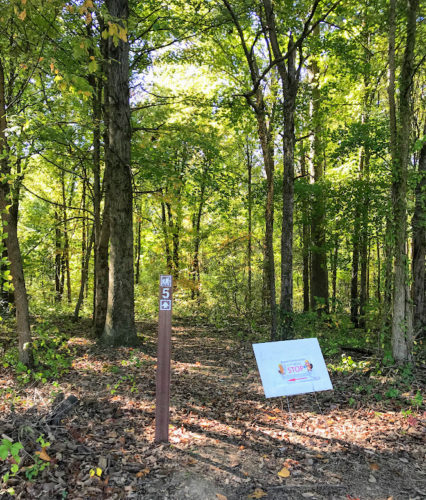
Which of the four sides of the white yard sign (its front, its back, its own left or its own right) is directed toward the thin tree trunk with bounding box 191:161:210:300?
back

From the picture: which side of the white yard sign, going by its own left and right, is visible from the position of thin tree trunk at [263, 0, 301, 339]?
back

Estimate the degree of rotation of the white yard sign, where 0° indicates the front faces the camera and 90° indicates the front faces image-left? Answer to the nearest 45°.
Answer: approximately 0°

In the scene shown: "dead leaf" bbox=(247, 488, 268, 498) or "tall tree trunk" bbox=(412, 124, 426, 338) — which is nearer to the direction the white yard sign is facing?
the dead leaf

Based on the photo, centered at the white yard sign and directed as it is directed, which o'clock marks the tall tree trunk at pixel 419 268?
The tall tree trunk is roughly at 7 o'clock from the white yard sign.

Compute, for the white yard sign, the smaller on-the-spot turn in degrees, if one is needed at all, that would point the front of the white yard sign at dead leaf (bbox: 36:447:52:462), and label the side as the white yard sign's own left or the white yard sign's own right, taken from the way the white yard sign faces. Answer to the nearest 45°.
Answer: approximately 45° to the white yard sign's own right

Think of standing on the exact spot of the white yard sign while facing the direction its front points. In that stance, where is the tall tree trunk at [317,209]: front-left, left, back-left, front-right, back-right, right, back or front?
back

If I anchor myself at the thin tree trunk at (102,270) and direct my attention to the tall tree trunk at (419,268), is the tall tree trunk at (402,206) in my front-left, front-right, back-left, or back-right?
front-right

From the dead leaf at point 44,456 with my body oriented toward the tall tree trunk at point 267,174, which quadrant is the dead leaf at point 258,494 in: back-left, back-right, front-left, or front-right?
front-right

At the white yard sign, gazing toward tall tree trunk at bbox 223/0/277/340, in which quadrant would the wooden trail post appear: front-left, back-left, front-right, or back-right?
back-left

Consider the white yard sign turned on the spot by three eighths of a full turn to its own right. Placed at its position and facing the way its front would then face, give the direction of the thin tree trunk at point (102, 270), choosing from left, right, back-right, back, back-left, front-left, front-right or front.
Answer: front

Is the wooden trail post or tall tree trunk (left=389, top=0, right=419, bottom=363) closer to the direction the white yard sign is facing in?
the wooden trail post

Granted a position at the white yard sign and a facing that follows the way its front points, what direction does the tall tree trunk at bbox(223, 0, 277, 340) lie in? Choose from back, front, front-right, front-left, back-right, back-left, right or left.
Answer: back

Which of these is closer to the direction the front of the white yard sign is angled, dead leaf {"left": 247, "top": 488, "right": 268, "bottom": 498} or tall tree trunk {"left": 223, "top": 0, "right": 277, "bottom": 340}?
the dead leaf

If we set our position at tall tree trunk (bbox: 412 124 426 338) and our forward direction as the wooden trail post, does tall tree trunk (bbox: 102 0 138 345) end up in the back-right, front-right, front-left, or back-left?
front-right

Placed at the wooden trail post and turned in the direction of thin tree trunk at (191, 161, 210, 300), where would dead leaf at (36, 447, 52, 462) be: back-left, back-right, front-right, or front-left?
back-left
